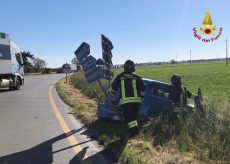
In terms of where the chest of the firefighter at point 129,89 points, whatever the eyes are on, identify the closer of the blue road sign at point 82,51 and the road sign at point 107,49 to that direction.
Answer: the road sign

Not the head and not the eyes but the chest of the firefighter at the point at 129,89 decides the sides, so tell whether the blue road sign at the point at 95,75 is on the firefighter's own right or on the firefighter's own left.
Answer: on the firefighter's own left

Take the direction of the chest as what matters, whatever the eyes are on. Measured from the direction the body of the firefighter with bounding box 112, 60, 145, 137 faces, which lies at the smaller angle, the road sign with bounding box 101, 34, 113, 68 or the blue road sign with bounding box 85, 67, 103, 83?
the road sign

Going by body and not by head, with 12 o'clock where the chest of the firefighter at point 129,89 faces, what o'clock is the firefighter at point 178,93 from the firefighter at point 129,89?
the firefighter at point 178,93 is roughly at 2 o'clock from the firefighter at point 129,89.

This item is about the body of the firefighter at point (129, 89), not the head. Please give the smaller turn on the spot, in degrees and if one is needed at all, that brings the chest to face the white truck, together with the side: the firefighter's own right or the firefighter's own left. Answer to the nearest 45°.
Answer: approximately 45° to the firefighter's own left

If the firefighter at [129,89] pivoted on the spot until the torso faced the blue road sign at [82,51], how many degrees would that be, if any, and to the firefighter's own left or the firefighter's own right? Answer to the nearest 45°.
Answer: approximately 45° to the firefighter's own left

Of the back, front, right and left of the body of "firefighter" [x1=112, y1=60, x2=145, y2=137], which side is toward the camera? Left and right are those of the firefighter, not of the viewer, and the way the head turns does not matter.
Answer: back

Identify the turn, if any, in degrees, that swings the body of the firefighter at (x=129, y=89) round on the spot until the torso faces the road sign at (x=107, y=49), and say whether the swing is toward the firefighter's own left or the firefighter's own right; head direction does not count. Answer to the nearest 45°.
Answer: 0° — they already face it
